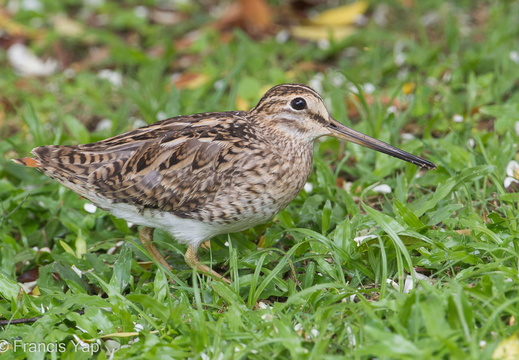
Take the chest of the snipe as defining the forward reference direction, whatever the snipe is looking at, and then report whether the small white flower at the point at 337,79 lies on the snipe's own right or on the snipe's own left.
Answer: on the snipe's own left

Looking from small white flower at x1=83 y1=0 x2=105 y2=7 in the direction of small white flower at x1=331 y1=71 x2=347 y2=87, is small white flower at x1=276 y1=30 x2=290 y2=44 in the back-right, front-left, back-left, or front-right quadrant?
front-left

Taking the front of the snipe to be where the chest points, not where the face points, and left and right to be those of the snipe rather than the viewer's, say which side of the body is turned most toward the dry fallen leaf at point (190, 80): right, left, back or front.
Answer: left

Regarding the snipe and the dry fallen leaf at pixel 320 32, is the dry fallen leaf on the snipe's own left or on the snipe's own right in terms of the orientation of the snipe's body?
on the snipe's own left

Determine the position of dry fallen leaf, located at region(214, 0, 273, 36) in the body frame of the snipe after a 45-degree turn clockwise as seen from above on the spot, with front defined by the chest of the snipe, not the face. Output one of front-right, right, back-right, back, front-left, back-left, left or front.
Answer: back-left

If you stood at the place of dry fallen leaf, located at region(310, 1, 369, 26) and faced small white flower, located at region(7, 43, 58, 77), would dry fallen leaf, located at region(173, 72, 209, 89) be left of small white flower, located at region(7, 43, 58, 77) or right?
left

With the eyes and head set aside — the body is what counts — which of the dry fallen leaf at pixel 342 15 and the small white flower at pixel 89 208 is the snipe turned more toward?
the dry fallen leaf

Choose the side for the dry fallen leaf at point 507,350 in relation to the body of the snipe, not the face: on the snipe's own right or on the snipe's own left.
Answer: on the snipe's own right

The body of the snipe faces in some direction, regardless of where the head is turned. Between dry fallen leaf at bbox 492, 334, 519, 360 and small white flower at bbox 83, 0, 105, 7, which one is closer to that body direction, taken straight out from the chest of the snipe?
the dry fallen leaf

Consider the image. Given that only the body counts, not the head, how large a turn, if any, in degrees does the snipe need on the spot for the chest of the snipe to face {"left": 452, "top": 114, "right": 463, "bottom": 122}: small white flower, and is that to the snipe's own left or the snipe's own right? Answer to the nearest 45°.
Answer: approximately 45° to the snipe's own left

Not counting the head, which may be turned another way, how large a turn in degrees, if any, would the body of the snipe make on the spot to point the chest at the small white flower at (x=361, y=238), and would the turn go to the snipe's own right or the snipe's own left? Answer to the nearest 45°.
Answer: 0° — it already faces it

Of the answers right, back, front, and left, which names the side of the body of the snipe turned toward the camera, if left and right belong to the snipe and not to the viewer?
right

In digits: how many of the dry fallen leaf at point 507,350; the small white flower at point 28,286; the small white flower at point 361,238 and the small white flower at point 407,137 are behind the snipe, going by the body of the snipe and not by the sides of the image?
1

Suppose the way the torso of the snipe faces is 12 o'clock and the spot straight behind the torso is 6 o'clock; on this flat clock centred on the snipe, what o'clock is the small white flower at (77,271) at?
The small white flower is roughly at 6 o'clock from the snipe.

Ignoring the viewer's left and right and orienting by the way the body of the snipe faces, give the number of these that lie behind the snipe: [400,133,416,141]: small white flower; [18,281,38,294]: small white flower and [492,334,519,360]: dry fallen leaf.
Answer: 1
